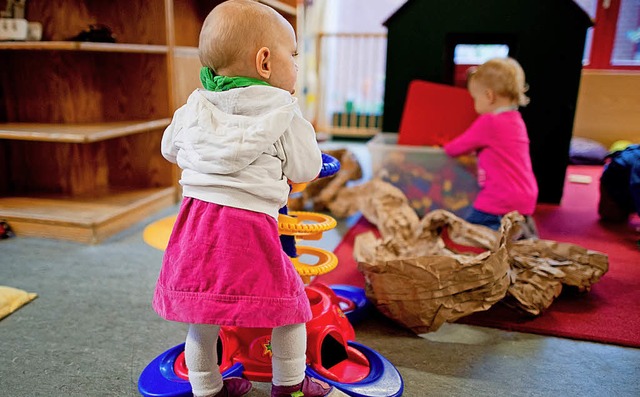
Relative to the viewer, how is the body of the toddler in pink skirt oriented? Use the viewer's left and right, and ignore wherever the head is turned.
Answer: facing away from the viewer and to the right of the viewer

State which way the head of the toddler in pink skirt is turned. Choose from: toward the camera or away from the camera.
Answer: away from the camera

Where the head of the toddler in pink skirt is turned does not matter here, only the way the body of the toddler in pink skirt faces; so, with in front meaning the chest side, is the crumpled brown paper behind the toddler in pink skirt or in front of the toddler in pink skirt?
in front

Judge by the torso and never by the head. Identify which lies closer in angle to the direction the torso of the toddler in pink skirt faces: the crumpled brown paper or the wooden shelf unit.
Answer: the crumpled brown paper

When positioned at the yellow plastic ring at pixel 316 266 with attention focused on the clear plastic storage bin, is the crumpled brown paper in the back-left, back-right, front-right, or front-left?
front-right

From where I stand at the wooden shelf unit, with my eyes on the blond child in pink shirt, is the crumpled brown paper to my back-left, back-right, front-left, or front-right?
front-right

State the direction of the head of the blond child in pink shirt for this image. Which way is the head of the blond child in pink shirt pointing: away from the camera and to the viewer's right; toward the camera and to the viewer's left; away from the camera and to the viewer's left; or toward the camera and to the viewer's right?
away from the camera and to the viewer's left

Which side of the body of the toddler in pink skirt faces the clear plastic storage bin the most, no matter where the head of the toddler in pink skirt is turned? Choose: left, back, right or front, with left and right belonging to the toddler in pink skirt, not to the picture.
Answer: front

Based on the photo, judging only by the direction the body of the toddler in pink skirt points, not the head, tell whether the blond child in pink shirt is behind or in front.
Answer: in front

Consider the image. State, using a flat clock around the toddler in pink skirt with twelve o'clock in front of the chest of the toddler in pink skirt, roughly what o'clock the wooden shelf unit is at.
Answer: The wooden shelf unit is roughly at 10 o'clock from the toddler in pink skirt.
